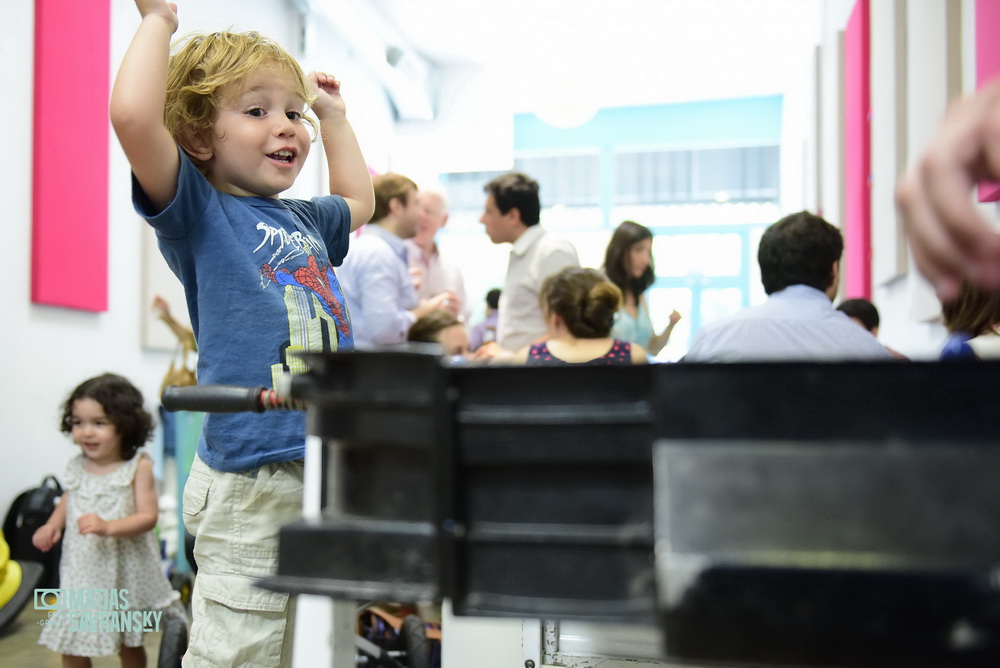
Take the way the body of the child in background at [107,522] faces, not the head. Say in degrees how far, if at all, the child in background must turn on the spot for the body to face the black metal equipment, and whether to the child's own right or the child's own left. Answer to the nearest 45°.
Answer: approximately 45° to the child's own left

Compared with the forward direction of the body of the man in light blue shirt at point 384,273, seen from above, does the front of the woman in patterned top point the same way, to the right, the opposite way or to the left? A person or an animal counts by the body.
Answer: to the left

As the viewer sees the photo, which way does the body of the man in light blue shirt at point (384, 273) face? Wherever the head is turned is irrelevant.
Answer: to the viewer's right

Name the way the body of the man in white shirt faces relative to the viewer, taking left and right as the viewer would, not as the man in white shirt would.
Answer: facing to the left of the viewer

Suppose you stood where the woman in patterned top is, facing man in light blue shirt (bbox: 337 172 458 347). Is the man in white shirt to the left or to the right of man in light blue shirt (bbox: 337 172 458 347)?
right

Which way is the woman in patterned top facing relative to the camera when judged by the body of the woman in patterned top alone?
away from the camera

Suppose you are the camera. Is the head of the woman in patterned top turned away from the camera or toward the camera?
away from the camera

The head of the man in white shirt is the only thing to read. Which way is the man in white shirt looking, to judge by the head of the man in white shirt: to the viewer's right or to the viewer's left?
to the viewer's left

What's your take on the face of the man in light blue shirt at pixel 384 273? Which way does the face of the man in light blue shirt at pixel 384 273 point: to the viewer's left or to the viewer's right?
to the viewer's right
